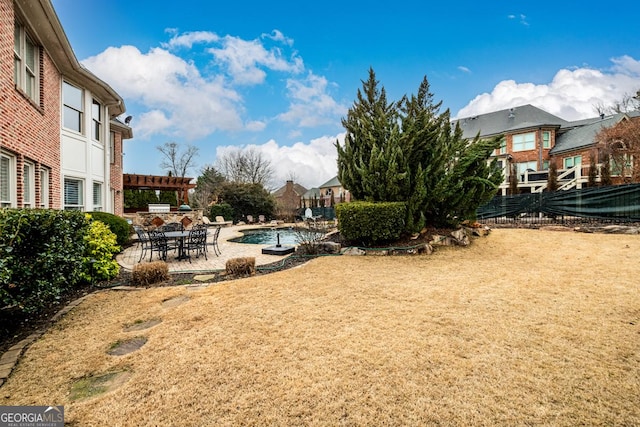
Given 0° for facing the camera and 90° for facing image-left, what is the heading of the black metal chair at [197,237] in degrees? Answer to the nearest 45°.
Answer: approximately 135°

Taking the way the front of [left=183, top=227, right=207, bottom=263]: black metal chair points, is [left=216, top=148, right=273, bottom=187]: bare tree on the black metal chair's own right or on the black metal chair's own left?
on the black metal chair's own right

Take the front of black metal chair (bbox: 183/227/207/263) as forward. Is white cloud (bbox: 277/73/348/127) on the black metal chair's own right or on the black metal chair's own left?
on the black metal chair's own right

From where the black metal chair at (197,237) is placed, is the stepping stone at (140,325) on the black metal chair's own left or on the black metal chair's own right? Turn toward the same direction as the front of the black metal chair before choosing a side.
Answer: on the black metal chair's own left

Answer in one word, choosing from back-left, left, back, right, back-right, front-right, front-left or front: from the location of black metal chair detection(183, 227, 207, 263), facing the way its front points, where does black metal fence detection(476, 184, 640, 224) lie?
back-right

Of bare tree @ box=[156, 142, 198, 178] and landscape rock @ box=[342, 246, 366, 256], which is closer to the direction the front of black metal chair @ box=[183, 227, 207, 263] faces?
the bare tree

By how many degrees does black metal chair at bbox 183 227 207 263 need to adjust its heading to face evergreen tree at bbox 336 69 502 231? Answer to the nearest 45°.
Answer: approximately 135° to its right

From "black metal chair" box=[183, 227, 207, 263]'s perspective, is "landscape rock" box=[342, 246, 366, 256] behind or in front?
behind

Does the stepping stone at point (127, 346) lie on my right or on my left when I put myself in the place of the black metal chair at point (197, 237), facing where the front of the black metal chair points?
on my left

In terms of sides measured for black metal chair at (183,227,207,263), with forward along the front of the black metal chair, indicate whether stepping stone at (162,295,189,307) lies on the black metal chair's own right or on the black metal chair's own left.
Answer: on the black metal chair's own left
